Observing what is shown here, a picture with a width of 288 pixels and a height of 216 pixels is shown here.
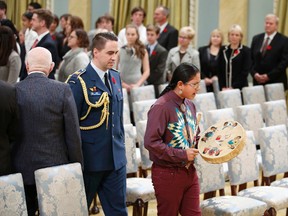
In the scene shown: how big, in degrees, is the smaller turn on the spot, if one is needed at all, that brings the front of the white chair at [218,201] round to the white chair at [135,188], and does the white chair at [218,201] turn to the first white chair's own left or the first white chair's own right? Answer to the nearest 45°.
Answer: approximately 135° to the first white chair's own right

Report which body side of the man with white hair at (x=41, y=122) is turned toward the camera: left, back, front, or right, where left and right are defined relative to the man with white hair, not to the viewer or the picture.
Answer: back

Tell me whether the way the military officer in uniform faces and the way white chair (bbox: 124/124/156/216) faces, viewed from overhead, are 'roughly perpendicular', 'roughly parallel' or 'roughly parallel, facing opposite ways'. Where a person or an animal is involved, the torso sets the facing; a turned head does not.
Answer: roughly parallel

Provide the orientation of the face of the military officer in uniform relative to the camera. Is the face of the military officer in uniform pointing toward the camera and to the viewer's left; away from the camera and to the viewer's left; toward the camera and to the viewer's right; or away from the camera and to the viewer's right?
toward the camera and to the viewer's right

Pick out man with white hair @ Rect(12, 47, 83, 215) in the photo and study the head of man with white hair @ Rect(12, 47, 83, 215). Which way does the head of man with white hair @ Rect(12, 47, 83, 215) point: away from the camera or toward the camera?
away from the camera

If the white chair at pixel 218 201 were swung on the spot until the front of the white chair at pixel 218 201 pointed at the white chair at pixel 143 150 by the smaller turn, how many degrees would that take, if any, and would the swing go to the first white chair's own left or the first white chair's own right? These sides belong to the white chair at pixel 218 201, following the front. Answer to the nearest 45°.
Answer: approximately 180°

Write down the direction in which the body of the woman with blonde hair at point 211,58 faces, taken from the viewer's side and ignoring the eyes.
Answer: toward the camera

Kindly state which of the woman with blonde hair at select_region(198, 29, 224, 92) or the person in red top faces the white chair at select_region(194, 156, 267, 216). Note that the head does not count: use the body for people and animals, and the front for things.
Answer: the woman with blonde hair

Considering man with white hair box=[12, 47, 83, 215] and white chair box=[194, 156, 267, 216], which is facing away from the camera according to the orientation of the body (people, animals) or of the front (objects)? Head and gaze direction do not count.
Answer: the man with white hair

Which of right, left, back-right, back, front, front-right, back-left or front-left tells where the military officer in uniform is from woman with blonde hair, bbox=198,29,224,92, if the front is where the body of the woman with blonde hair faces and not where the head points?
front

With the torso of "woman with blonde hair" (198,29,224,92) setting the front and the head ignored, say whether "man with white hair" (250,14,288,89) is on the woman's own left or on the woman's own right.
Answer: on the woman's own left

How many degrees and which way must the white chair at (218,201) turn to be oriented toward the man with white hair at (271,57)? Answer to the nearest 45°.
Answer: approximately 135° to its left

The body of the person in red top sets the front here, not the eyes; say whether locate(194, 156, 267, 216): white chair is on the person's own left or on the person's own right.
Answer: on the person's own left

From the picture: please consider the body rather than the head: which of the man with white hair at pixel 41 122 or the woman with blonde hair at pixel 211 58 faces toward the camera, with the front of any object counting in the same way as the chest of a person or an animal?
the woman with blonde hair

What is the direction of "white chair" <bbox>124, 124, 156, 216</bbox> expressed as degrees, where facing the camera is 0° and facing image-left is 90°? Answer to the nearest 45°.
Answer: approximately 315°

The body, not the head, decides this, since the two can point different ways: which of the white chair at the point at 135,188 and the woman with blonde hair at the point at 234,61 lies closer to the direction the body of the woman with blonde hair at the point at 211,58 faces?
the white chair
